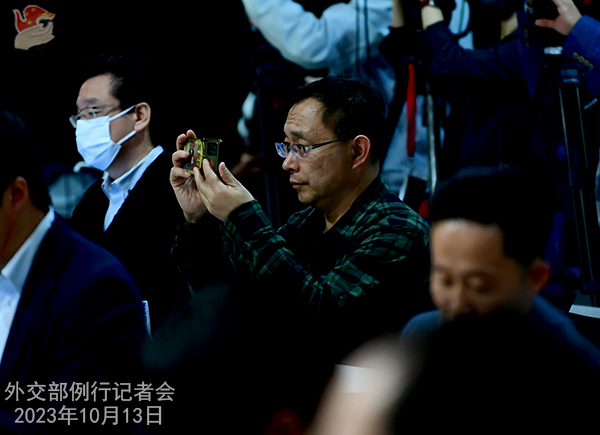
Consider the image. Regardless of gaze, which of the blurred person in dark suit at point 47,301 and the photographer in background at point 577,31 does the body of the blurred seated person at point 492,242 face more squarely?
the blurred person in dark suit

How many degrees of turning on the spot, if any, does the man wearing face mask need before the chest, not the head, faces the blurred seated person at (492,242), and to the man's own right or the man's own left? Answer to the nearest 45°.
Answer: approximately 45° to the man's own left

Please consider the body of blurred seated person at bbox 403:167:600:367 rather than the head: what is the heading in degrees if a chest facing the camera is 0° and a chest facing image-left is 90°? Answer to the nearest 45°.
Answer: approximately 45°

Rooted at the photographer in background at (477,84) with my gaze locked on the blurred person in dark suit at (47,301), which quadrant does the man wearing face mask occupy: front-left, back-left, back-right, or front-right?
front-right

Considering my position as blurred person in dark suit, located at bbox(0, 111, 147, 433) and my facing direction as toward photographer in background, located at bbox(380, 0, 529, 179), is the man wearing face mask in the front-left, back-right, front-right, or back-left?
front-left

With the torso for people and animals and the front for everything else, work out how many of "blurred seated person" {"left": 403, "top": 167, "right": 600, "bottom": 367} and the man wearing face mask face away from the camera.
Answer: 0

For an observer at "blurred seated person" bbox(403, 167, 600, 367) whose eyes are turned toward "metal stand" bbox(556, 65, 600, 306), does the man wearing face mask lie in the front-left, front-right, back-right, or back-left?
front-left

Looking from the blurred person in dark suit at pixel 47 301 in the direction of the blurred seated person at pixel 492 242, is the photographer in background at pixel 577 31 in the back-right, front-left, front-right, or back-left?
front-left

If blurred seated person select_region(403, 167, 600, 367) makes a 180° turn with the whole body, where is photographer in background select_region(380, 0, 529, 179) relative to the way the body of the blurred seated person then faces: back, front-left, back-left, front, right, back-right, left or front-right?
front-left

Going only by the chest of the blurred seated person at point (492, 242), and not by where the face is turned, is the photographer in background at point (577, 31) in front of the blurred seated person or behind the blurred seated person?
behind

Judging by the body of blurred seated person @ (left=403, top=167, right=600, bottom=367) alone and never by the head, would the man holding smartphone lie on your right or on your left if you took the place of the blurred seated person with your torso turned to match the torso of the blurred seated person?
on your right

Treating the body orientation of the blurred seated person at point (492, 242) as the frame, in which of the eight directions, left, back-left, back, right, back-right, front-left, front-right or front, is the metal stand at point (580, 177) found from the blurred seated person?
back-right
